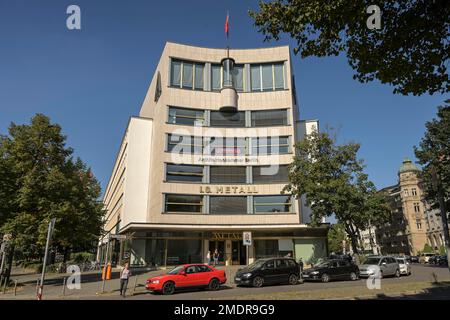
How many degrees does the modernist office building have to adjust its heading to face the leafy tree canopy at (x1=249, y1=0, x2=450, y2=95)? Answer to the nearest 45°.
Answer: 0° — it already faces it

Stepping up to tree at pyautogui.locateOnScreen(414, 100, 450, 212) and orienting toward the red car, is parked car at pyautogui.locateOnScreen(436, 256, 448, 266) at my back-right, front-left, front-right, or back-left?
back-right

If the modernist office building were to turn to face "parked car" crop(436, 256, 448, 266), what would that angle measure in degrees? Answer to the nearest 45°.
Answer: approximately 90° to its left

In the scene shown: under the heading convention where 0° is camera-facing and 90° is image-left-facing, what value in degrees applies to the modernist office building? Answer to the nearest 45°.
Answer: approximately 0°

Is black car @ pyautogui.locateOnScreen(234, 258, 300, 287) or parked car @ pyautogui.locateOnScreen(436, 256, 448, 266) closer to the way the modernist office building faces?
the black car

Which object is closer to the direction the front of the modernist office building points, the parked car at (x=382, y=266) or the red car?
the red car

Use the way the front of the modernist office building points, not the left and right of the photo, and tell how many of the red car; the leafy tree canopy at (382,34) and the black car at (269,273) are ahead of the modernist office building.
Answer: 3

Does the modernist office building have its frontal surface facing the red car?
yes

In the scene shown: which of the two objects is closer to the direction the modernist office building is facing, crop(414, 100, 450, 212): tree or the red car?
the red car

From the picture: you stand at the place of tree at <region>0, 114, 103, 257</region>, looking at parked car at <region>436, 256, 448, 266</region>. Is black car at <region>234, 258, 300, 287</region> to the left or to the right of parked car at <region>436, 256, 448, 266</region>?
right

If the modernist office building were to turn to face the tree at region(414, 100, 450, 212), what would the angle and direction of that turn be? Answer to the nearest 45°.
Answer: approximately 90° to its left
